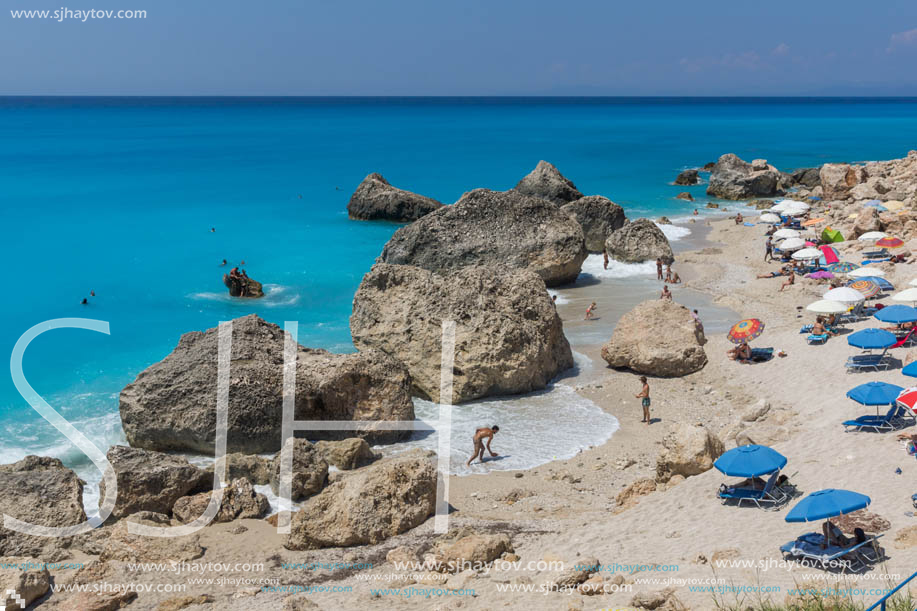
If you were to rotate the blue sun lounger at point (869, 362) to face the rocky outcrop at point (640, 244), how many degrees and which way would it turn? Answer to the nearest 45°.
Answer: approximately 45° to its right

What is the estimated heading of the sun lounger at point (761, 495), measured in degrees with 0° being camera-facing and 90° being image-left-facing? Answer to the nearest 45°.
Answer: approximately 90°

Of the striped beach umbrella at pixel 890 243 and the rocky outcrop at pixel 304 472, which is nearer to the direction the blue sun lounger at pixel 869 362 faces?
the rocky outcrop

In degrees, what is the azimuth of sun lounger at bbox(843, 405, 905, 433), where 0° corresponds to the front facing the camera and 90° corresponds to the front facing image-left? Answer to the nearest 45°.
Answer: approximately 90°

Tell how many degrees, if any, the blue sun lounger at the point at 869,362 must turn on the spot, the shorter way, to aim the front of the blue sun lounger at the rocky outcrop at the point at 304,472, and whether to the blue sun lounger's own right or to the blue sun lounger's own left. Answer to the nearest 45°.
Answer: approximately 45° to the blue sun lounger's own left

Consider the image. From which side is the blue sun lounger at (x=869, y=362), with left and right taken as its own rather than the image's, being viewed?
left

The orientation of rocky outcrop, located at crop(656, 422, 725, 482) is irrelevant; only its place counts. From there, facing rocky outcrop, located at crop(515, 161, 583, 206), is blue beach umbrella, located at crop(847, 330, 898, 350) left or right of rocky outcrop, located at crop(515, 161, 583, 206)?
right

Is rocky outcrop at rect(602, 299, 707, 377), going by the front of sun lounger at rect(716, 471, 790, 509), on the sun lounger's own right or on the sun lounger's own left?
on the sun lounger's own right

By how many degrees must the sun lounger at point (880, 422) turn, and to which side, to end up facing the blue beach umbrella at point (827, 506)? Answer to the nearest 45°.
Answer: approximately 90° to its left

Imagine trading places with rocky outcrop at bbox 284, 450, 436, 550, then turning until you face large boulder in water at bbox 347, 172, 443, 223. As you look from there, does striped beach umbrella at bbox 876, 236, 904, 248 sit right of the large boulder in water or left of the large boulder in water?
right

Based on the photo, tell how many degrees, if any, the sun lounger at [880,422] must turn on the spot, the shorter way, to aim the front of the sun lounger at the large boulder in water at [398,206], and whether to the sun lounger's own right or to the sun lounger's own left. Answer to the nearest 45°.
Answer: approximately 45° to the sun lounger's own right

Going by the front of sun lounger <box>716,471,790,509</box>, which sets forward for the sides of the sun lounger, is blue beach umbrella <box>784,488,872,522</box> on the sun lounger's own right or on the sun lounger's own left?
on the sun lounger's own left
